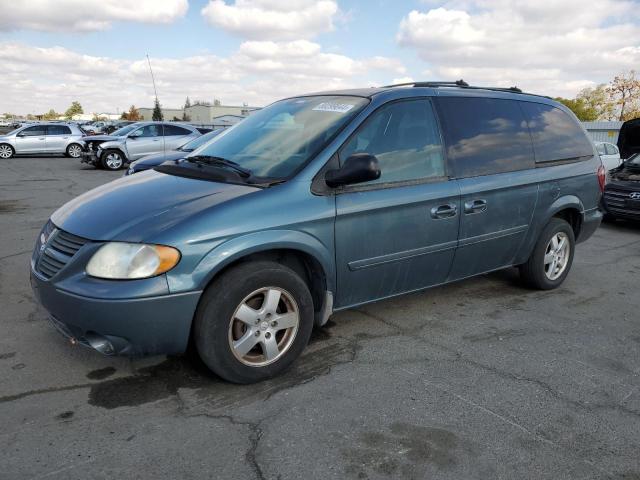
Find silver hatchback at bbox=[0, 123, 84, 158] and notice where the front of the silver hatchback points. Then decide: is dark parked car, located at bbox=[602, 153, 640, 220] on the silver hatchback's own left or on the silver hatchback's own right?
on the silver hatchback's own left

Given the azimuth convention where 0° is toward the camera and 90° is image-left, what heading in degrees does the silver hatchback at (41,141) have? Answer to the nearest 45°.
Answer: approximately 90°

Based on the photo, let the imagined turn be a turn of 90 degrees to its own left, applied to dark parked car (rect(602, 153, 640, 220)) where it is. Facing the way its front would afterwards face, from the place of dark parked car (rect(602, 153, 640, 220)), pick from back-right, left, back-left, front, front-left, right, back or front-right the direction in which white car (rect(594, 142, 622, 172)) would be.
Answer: back-left

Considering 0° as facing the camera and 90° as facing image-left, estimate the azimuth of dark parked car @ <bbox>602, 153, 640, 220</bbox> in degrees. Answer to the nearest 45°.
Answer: approximately 45°

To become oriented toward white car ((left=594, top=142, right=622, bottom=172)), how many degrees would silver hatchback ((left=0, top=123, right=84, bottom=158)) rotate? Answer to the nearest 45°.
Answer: approximately 135° to its left
